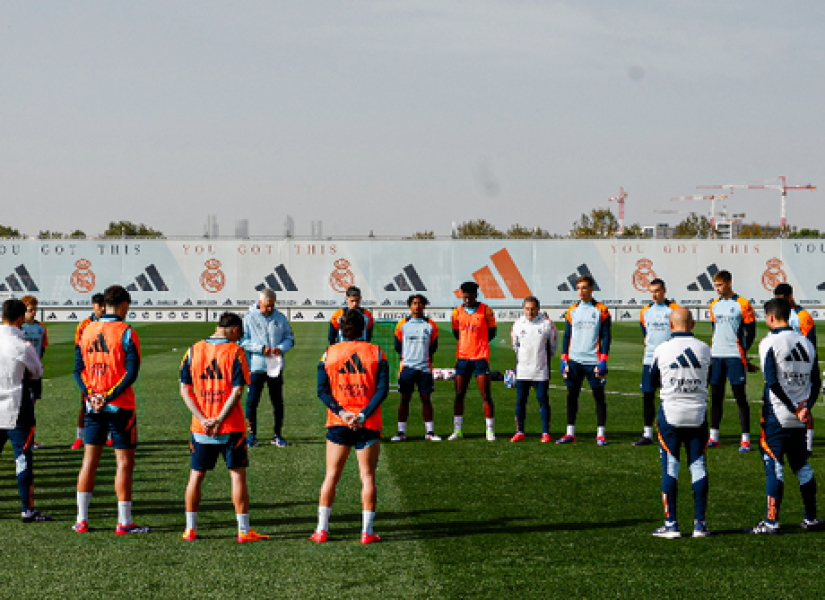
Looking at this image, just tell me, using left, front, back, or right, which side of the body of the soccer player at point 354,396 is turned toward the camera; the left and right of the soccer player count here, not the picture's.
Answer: back

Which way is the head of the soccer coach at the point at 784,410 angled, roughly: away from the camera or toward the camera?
away from the camera

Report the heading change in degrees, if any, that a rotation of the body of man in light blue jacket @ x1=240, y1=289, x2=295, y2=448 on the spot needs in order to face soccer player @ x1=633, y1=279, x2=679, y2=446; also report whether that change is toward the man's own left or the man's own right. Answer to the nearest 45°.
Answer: approximately 90° to the man's own left

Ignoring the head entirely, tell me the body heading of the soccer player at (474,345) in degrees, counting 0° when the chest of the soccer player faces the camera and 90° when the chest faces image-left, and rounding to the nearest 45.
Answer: approximately 0°

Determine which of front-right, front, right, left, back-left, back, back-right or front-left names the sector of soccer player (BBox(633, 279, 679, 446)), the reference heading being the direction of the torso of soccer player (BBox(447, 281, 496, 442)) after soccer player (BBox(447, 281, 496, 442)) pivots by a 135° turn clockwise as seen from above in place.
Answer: back-right

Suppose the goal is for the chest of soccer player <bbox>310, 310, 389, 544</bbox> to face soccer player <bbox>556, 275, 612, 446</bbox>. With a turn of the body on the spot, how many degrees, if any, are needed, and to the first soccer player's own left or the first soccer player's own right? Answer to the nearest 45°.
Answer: approximately 45° to the first soccer player's own right

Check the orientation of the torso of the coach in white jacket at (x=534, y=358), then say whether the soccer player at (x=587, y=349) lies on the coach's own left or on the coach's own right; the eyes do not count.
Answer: on the coach's own left

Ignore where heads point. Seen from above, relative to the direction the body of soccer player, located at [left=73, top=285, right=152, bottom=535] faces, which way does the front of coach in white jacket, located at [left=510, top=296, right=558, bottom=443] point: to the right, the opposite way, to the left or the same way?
the opposite way

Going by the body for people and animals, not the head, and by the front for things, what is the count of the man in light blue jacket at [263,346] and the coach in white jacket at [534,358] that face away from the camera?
0

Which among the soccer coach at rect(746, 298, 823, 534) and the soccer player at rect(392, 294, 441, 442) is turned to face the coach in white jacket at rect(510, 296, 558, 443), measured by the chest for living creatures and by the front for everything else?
the soccer coach at rect(746, 298, 823, 534)

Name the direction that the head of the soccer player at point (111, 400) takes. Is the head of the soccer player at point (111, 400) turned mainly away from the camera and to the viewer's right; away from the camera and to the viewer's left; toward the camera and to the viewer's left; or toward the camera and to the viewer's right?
away from the camera and to the viewer's right
